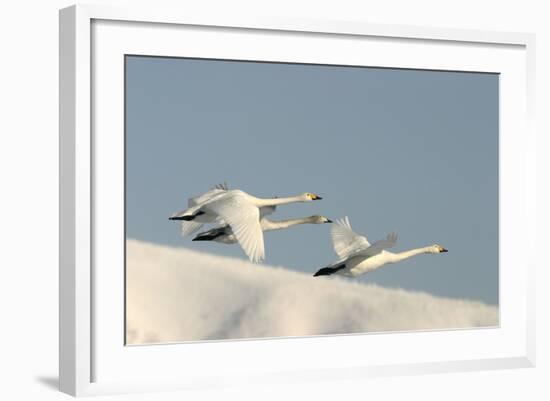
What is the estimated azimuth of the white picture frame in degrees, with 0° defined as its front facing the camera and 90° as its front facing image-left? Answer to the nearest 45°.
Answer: approximately 315°
